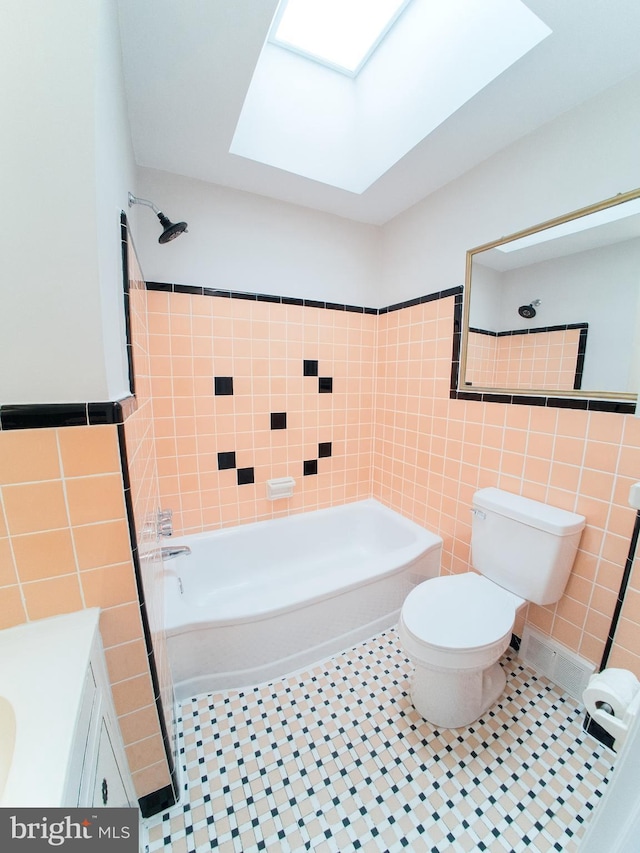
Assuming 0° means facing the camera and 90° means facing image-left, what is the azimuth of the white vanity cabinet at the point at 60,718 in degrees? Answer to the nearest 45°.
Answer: approximately 270°

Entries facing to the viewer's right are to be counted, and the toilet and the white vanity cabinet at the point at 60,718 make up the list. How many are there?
1

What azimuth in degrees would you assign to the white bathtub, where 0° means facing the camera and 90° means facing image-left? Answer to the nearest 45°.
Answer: approximately 315°

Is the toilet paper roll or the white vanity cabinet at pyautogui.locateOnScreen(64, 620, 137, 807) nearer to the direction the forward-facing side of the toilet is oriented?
the white vanity cabinet

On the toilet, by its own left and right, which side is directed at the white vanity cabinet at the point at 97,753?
front

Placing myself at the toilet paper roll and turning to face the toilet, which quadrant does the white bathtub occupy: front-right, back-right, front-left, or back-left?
front-left

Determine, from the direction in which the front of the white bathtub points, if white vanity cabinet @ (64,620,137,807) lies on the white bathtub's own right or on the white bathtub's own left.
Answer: on the white bathtub's own right

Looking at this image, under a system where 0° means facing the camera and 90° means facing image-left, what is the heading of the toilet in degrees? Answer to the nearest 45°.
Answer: approximately 45°

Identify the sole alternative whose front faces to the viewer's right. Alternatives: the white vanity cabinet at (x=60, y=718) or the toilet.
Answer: the white vanity cabinet
